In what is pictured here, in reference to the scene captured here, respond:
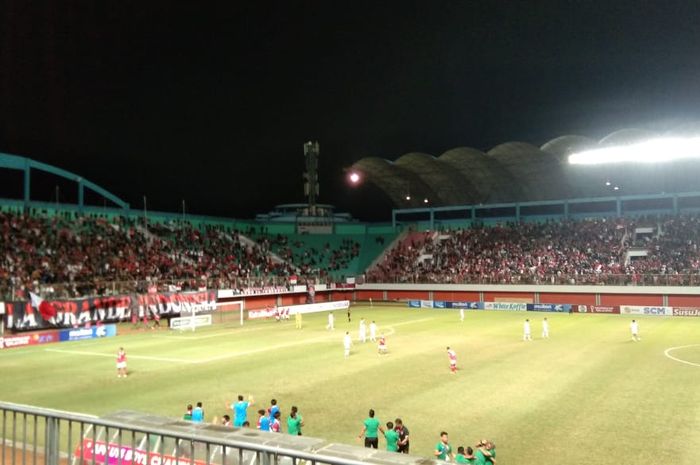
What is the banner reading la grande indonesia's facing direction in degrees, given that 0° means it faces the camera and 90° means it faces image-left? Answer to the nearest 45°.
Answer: approximately 315°

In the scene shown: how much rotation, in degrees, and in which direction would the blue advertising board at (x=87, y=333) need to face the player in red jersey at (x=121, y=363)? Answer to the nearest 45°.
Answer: approximately 45° to its right

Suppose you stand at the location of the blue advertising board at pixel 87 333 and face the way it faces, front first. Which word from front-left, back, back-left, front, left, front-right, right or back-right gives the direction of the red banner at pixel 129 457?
front-right

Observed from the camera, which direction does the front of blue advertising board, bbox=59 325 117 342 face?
facing the viewer and to the right of the viewer

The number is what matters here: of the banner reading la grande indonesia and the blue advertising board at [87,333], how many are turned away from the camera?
0

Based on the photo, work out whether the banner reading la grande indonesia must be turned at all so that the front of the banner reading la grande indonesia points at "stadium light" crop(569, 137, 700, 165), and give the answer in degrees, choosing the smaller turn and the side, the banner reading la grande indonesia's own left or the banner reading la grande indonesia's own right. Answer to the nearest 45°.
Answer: approximately 45° to the banner reading la grande indonesia's own left

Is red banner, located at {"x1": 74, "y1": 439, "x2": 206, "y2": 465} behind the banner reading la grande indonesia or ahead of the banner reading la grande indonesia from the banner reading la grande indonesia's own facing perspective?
ahead

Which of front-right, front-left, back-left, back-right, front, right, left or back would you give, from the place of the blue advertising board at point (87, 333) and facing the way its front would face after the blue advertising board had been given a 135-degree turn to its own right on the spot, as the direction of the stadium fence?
left

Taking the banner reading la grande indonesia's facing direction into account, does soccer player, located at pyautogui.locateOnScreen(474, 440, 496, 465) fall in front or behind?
in front
